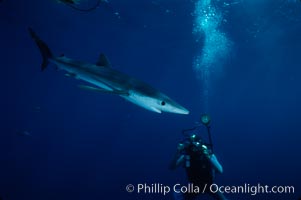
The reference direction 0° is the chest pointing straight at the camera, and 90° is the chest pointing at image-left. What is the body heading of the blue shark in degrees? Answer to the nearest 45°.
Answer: approximately 270°
